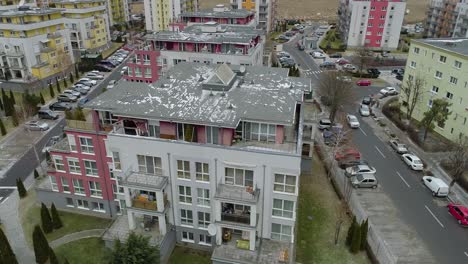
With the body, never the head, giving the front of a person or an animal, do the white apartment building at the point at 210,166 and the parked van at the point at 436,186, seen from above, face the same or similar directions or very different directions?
very different directions

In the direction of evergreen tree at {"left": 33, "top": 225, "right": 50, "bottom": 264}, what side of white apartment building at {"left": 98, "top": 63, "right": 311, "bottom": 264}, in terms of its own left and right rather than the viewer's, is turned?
right

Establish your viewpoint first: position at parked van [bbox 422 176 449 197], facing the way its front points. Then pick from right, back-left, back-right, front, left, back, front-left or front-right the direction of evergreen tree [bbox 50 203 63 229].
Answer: left

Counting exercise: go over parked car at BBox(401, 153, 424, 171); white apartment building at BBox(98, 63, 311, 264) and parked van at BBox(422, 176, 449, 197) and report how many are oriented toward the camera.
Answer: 1

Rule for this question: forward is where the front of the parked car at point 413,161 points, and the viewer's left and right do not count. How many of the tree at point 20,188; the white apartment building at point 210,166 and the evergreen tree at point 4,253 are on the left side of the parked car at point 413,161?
3

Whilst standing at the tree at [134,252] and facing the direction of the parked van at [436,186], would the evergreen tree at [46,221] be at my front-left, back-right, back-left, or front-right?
back-left

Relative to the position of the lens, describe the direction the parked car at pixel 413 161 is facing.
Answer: facing away from the viewer and to the left of the viewer

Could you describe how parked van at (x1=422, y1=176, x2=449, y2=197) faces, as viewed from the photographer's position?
facing away from the viewer and to the left of the viewer

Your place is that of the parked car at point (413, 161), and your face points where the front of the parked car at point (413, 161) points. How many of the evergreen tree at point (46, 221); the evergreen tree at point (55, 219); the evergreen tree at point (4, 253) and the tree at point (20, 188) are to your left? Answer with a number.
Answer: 4

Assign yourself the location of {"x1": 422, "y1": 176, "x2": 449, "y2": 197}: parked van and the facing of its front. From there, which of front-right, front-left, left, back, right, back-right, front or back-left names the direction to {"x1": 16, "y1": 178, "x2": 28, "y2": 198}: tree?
left

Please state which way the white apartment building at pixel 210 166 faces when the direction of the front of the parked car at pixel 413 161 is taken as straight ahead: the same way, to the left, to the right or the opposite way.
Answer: the opposite way

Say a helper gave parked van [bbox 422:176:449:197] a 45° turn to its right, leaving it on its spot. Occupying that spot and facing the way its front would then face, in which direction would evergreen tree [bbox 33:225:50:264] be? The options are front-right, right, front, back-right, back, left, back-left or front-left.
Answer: back-left
